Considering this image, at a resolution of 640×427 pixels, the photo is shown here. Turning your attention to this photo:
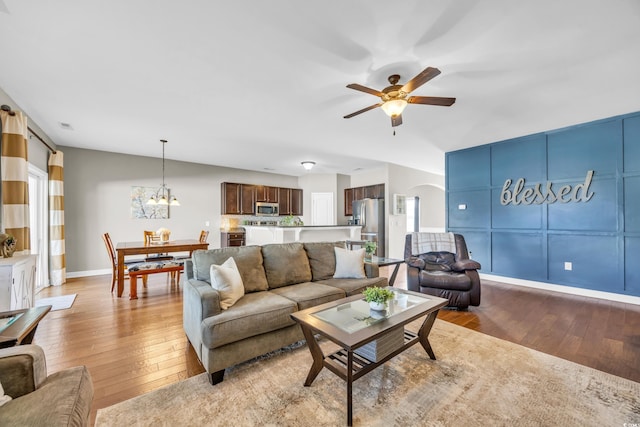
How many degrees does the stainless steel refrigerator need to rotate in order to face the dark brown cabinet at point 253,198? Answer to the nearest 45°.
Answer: approximately 45° to its right

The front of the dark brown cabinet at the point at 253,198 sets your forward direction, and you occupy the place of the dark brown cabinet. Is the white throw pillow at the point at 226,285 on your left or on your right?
on your right

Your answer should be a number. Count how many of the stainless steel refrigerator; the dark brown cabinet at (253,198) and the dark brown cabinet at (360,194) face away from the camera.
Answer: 0

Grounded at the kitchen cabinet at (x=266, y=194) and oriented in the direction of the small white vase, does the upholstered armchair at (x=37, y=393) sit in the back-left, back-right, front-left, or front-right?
front-right

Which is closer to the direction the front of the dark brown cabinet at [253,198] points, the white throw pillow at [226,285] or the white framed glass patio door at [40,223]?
the white throw pillow

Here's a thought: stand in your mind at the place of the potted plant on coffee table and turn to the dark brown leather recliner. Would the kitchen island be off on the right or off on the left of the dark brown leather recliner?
left

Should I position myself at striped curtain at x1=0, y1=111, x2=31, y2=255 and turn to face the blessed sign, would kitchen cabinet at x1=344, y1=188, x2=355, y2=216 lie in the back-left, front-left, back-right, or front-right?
front-left

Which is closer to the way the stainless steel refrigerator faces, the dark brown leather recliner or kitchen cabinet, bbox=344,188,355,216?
the dark brown leather recliner

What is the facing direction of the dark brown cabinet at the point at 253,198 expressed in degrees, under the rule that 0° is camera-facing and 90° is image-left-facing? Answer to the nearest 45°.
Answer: approximately 315°

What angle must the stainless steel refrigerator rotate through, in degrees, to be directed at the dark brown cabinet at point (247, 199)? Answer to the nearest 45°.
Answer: approximately 45° to its right

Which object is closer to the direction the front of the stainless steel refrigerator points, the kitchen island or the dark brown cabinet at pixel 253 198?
the kitchen island

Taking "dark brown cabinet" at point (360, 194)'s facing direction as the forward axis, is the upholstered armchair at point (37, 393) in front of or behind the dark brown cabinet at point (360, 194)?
in front

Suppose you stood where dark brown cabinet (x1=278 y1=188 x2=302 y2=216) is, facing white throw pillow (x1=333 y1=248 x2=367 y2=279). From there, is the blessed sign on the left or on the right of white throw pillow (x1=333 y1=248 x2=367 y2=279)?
left

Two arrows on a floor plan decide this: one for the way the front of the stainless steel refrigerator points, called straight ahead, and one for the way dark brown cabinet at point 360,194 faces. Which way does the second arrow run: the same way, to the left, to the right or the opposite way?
the same way

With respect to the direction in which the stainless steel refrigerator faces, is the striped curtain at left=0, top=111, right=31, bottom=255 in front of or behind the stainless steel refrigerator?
in front

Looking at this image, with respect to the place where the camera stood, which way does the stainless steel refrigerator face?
facing the viewer and to the left of the viewer

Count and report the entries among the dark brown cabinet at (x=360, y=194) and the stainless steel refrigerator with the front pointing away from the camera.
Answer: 0
